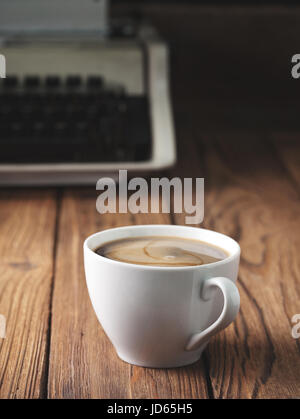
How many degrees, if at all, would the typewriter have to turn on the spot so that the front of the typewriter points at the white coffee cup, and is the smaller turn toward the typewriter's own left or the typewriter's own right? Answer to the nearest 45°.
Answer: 0° — it already faces it

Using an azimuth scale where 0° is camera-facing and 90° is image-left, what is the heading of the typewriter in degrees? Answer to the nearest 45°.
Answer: approximately 0°
